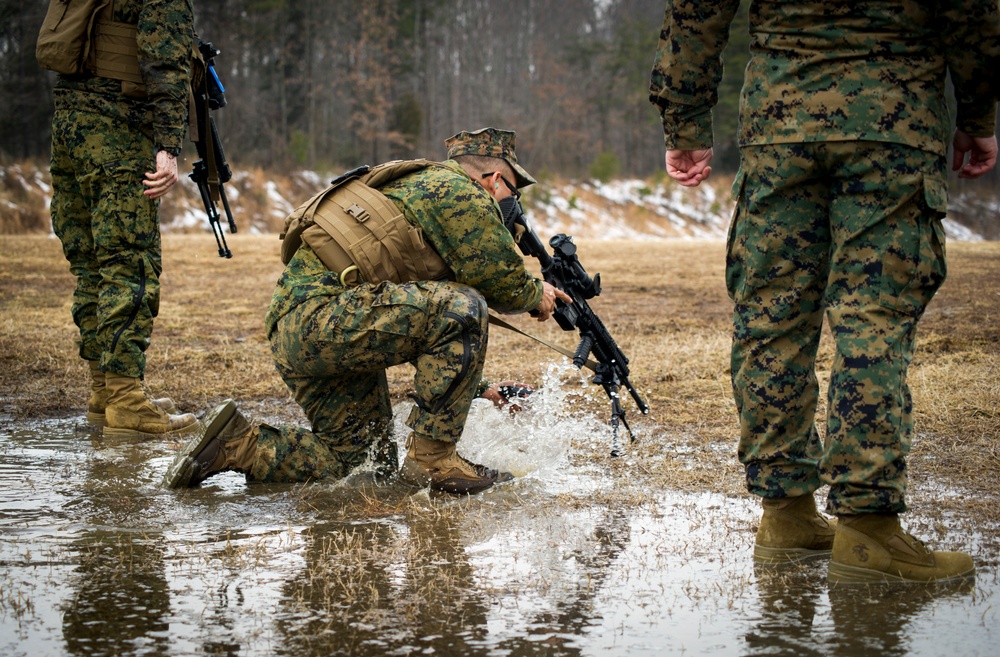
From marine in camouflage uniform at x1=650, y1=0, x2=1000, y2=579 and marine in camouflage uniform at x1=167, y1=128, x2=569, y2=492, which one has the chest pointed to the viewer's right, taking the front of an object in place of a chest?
marine in camouflage uniform at x1=167, y1=128, x2=569, y2=492

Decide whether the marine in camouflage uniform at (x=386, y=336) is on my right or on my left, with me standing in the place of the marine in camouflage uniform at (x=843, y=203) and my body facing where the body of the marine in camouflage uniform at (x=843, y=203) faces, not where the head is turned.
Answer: on my left

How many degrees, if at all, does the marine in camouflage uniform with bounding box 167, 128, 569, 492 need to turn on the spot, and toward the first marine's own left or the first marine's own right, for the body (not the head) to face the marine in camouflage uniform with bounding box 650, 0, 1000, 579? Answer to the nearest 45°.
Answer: approximately 45° to the first marine's own right

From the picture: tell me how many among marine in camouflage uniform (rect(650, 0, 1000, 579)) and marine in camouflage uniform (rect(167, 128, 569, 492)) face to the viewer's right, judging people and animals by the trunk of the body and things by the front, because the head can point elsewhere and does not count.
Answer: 1

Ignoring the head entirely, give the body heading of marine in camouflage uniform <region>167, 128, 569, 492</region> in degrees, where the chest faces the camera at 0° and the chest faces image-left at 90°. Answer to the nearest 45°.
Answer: approximately 270°

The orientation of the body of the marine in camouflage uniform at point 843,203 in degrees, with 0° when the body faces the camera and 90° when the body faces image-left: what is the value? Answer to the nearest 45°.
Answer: approximately 180°
